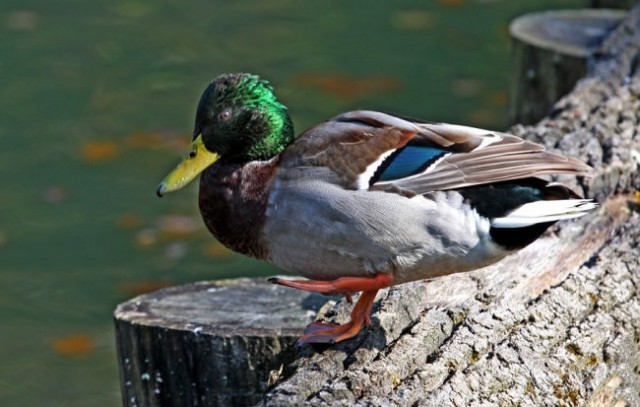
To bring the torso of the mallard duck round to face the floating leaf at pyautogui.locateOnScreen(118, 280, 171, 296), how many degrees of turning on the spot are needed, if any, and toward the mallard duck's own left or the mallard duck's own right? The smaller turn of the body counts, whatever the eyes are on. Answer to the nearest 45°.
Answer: approximately 45° to the mallard duck's own right

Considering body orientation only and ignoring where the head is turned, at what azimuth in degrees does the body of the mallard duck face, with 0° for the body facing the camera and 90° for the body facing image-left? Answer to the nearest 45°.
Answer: approximately 90°

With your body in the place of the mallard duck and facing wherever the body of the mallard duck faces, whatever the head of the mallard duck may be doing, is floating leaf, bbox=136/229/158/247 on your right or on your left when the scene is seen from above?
on your right

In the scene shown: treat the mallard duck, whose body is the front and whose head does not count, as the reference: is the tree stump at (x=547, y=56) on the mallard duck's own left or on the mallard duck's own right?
on the mallard duck's own right

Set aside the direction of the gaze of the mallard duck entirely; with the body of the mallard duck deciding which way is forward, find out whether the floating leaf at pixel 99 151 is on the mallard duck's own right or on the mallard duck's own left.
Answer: on the mallard duck's own right

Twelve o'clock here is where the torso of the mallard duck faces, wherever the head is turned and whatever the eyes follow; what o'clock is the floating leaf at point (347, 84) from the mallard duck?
The floating leaf is roughly at 3 o'clock from the mallard duck.
